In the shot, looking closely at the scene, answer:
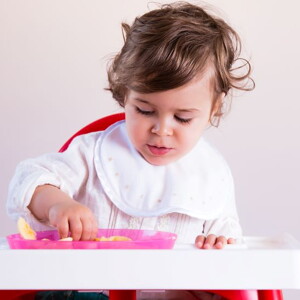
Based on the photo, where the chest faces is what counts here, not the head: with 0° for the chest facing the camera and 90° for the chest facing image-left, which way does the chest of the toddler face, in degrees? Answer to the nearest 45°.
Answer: approximately 0°
